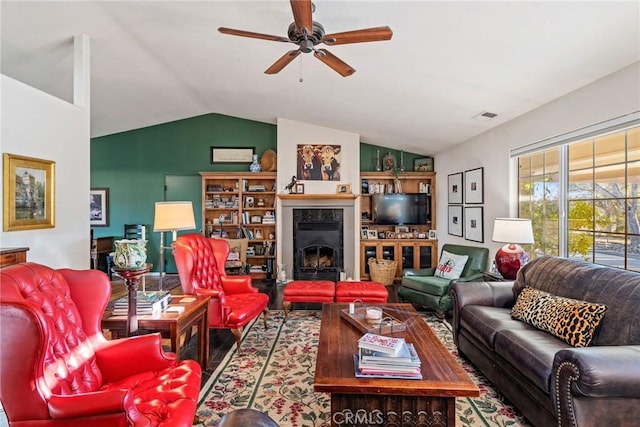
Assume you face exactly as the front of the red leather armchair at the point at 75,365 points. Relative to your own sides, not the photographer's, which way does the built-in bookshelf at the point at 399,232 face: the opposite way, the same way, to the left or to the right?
to the right

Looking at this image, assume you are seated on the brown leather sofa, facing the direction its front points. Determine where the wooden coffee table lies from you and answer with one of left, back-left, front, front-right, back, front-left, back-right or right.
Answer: front

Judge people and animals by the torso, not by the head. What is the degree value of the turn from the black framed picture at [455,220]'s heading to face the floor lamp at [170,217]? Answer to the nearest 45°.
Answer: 0° — it already faces it

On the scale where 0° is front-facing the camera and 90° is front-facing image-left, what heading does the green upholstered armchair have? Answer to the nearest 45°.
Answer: approximately 45°

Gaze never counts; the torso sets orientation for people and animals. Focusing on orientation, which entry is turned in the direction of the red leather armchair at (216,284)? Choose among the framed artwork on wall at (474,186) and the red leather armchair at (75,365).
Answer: the framed artwork on wall

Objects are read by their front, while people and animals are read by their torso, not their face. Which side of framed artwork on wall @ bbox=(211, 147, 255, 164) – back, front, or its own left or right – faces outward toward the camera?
front

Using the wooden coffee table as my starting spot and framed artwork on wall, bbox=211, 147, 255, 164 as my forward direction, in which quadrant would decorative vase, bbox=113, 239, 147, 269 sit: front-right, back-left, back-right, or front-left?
front-left

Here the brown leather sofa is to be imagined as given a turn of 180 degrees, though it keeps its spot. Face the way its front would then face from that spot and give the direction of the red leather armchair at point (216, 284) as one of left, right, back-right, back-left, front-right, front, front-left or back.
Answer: back-left

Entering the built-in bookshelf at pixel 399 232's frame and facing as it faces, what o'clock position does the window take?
The window is roughly at 11 o'clock from the built-in bookshelf.

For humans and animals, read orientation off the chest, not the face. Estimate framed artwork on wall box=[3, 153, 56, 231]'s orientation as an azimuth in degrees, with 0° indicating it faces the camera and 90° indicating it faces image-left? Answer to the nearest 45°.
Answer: approximately 315°

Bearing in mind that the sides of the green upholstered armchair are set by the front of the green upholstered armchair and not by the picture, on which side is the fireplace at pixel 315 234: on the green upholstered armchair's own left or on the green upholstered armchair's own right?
on the green upholstered armchair's own right

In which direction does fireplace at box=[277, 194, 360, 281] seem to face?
toward the camera

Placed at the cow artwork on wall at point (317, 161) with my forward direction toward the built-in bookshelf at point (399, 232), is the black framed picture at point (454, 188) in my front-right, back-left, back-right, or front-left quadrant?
front-right

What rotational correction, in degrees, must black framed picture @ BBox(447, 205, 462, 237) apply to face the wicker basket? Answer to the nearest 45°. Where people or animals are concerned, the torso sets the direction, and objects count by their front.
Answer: approximately 45° to its right

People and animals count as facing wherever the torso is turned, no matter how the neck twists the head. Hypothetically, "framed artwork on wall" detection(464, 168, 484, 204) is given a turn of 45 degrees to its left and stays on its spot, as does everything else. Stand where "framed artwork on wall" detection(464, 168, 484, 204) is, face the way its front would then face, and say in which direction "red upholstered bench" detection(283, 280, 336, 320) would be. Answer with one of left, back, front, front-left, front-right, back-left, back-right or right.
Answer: front-right

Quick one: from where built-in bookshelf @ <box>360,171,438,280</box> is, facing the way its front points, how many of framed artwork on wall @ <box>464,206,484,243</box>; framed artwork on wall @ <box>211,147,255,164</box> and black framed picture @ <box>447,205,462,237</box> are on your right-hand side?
1

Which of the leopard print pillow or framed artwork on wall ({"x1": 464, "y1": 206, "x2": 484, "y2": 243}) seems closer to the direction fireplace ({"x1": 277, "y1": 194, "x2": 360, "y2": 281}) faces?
the leopard print pillow

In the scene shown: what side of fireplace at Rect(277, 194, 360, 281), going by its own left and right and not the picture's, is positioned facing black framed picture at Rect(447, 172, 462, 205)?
left

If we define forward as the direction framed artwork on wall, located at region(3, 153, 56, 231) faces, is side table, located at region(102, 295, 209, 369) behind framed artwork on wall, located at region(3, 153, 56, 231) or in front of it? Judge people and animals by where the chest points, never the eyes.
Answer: in front
